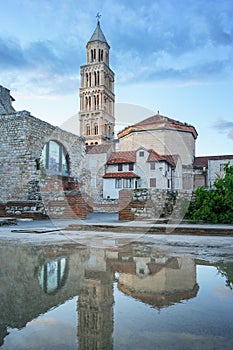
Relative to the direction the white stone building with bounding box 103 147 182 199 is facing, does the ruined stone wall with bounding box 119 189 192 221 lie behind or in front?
in front

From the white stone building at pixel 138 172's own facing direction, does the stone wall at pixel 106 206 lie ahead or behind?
ahead

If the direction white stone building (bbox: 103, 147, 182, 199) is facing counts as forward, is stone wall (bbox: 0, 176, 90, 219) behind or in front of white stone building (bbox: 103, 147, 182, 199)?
in front

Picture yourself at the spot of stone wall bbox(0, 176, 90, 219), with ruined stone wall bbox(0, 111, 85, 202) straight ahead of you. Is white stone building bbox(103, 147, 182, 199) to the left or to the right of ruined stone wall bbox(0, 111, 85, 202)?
right

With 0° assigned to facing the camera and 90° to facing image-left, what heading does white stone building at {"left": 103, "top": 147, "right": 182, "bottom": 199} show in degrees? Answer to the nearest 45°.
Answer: approximately 0°
